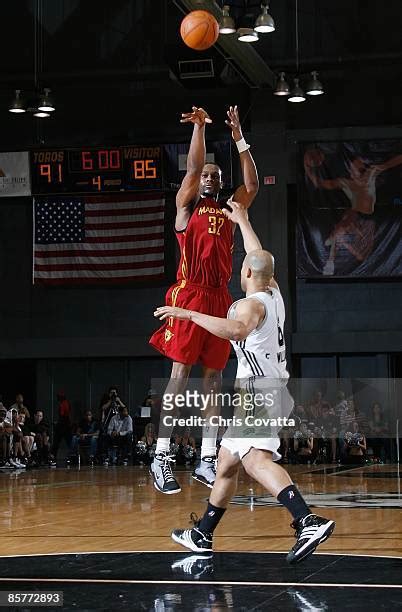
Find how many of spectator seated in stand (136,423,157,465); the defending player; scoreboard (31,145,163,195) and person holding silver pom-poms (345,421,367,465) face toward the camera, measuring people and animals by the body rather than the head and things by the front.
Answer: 3

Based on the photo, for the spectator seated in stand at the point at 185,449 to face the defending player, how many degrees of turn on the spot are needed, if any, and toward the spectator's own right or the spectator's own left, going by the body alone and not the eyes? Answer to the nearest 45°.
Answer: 0° — they already face them

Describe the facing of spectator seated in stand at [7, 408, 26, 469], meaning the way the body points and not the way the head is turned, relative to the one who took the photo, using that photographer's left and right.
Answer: facing the viewer and to the right of the viewer

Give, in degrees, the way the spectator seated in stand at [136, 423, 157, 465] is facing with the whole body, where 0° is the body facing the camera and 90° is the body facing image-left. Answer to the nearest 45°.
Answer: approximately 0°

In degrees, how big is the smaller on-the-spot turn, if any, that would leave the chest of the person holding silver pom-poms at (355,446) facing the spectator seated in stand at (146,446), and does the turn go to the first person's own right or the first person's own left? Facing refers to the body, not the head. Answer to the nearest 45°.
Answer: approximately 90° to the first person's own right

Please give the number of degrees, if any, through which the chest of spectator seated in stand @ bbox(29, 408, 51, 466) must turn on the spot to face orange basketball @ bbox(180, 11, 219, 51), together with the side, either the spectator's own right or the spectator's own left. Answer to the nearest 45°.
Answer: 0° — they already face it

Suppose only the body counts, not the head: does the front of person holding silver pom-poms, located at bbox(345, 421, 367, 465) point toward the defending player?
yes

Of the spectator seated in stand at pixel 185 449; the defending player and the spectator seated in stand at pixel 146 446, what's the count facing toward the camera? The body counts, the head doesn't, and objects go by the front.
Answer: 2

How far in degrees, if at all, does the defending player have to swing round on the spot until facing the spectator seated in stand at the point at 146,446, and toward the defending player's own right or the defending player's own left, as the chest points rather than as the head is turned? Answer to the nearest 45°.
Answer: approximately 45° to the defending player's own right

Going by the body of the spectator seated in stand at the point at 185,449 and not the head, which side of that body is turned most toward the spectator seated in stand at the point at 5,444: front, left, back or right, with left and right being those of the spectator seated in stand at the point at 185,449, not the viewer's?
right
